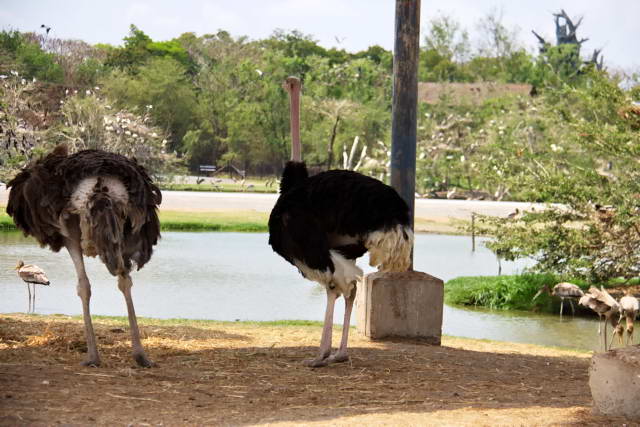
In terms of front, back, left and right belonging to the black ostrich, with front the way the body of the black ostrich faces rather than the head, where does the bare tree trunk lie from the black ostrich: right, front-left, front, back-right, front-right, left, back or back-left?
right

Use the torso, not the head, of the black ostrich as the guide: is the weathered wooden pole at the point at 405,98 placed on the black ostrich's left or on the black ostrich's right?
on the black ostrich's right

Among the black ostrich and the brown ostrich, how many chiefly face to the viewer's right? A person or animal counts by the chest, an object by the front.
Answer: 0

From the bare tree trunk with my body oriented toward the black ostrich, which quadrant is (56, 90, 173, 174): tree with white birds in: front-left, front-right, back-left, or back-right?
front-right

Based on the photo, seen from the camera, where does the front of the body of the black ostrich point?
to the viewer's left

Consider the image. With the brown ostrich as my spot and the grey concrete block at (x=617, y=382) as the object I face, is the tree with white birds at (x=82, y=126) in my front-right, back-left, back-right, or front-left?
back-left

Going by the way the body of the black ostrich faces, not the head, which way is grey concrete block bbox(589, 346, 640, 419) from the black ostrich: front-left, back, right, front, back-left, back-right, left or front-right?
back-left

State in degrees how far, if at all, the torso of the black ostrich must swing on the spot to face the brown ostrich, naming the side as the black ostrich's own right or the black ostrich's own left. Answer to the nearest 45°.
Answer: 0° — it already faces it
